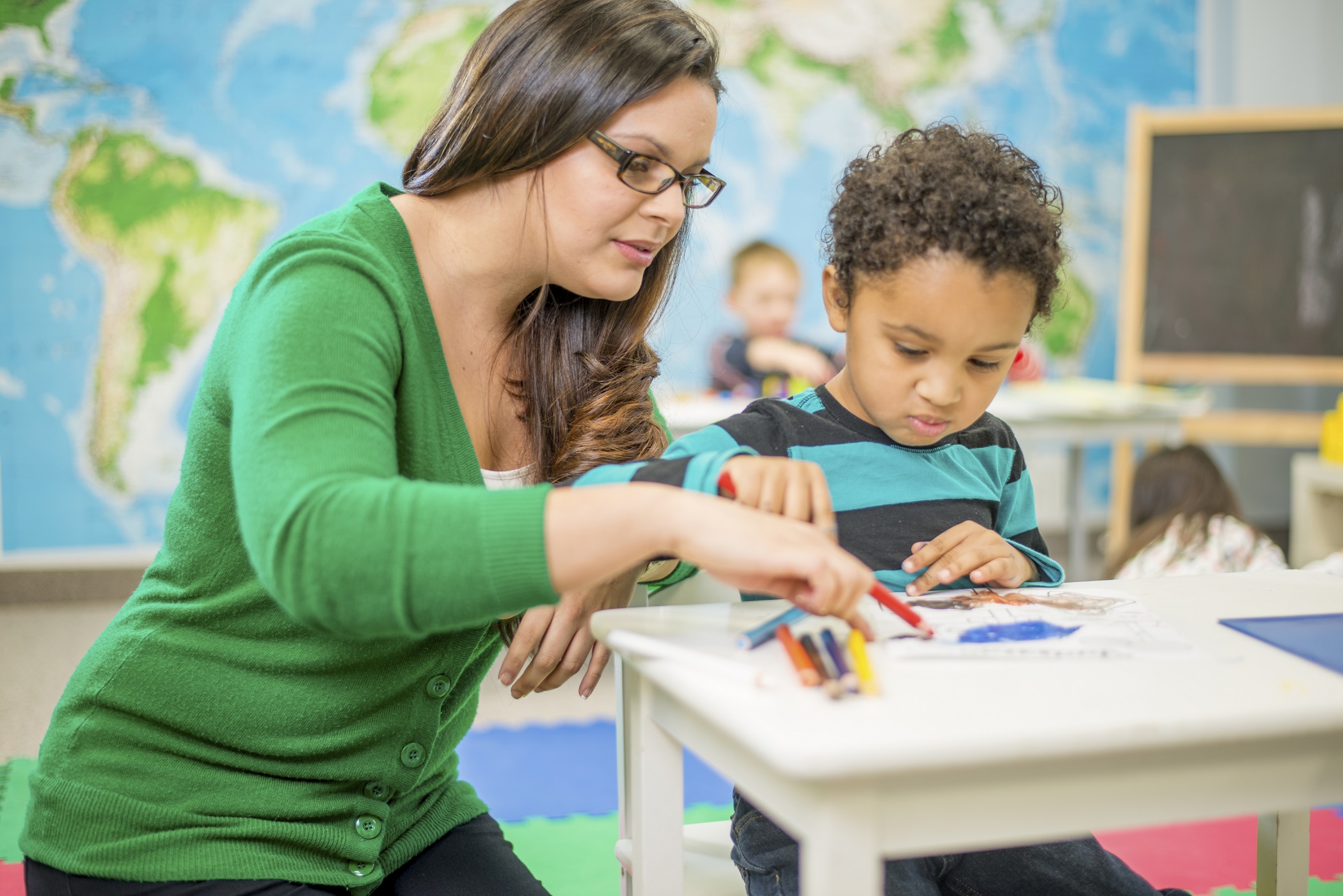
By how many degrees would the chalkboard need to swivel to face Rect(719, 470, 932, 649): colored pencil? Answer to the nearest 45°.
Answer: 0° — it already faces it

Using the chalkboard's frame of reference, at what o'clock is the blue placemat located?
The blue placemat is roughly at 12 o'clock from the chalkboard.

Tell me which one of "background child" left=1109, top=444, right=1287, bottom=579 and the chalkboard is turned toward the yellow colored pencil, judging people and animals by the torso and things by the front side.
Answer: the chalkboard

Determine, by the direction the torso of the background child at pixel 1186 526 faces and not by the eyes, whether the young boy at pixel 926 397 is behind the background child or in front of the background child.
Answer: behind

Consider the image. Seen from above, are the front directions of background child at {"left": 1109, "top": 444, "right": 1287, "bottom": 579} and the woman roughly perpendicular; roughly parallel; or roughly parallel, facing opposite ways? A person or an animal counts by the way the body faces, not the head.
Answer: roughly perpendicular

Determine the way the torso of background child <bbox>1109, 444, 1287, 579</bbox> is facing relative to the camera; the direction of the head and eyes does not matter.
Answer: away from the camera

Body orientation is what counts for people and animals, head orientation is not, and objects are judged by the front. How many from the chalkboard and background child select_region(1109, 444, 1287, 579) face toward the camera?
1

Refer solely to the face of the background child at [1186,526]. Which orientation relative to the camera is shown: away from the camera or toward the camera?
away from the camera

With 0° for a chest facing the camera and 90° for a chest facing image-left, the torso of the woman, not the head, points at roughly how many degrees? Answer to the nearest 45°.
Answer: approximately 315°

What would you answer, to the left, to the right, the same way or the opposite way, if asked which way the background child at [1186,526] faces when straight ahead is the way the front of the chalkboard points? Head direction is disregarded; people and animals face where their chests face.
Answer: the opposite way
